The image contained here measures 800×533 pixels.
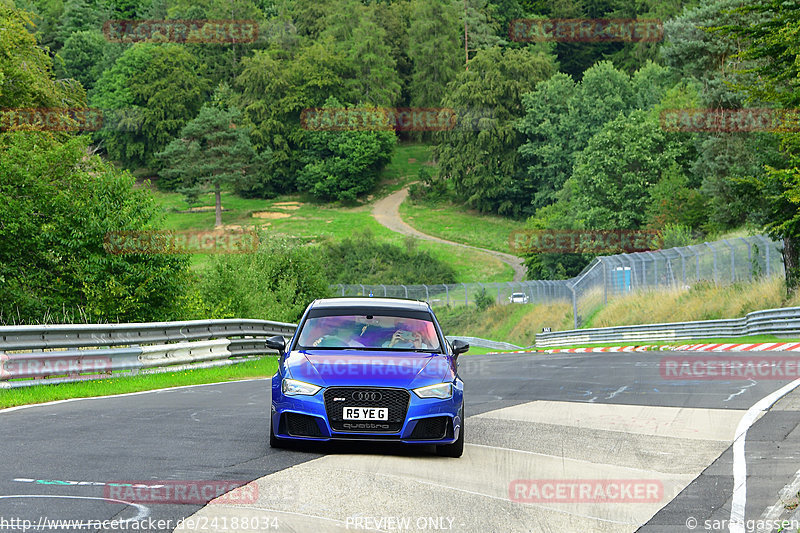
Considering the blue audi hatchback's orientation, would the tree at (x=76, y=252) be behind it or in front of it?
behind

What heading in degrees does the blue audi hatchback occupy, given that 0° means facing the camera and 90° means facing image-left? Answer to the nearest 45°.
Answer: approximately 0°

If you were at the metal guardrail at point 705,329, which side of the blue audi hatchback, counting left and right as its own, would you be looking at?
back

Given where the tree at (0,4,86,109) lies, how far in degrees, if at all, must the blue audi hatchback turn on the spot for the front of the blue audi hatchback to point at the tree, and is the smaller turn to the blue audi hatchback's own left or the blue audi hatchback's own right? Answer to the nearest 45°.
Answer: approximately 180°

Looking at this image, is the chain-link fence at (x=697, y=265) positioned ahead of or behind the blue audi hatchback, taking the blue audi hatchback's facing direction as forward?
behind

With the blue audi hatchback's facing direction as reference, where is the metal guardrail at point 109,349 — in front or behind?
behind

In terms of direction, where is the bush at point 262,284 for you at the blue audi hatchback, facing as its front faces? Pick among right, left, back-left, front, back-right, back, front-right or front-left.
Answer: back
